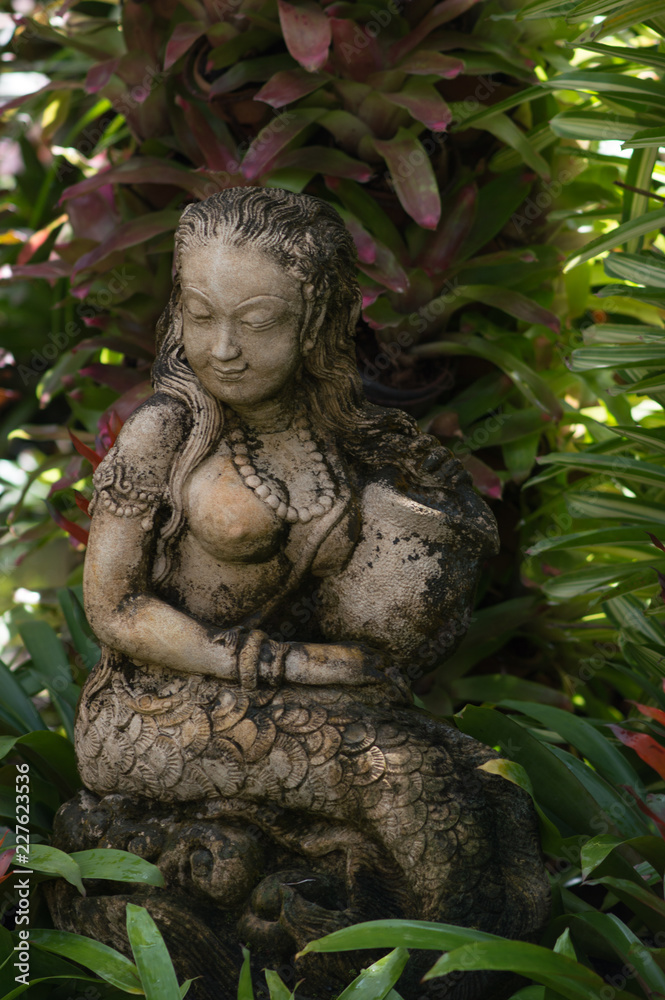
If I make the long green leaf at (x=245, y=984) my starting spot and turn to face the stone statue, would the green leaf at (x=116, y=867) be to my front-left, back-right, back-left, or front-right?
front-left

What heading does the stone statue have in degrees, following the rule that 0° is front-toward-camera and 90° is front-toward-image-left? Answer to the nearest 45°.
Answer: approximately 0°
